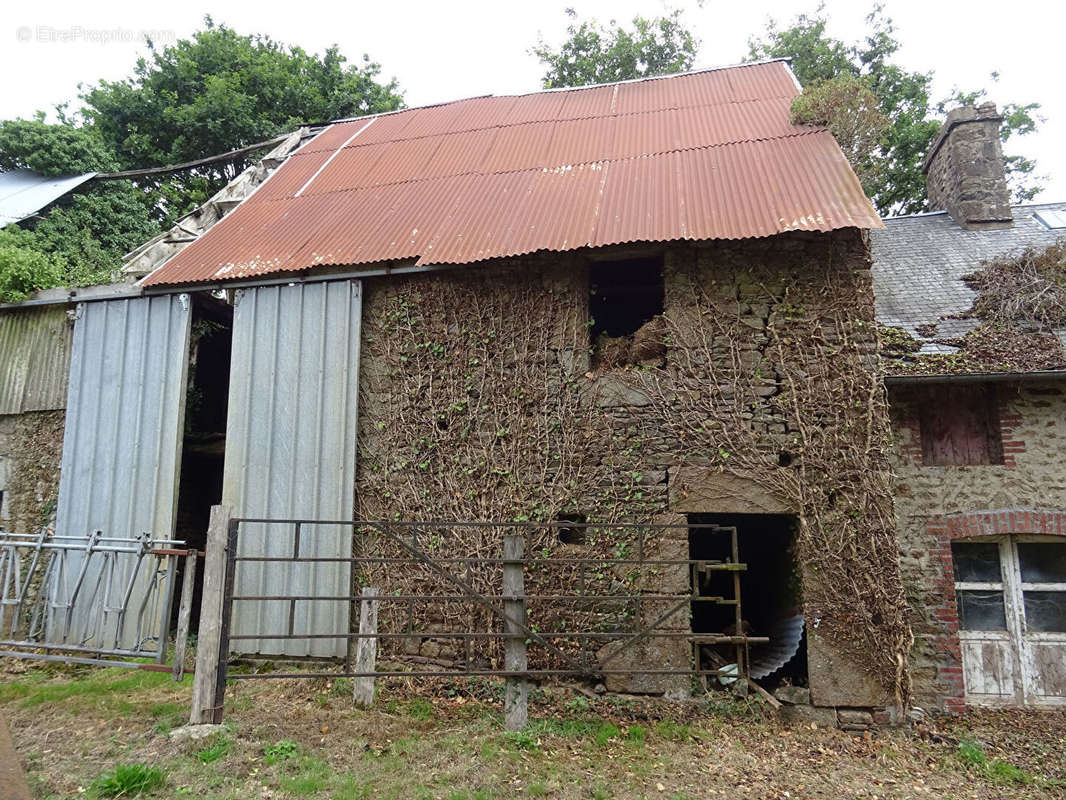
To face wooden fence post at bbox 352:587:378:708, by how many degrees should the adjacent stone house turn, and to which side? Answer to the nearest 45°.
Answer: approximately 45° to its right

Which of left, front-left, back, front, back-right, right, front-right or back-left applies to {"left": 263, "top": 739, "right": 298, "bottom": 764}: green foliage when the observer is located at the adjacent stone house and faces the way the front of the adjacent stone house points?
front-right

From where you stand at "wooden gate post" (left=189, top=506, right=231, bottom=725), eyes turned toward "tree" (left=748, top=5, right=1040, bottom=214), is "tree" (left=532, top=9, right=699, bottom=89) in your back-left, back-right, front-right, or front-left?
front-left

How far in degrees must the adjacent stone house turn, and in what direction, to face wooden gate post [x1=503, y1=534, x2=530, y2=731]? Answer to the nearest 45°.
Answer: approximately 45° to its right

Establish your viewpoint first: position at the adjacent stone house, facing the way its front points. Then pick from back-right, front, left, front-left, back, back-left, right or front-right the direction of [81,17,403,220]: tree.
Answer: right

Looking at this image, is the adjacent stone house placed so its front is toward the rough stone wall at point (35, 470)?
no

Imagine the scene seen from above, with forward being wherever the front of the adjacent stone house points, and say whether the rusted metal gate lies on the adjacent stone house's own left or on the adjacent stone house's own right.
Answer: on the adjacent stone house's own right

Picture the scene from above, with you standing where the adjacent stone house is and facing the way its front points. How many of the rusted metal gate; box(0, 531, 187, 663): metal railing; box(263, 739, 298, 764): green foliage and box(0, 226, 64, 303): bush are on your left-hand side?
0

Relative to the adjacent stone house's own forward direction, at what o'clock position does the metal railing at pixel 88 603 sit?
The metal railing is roughly at 2 o'clock from the adjacent stone house.

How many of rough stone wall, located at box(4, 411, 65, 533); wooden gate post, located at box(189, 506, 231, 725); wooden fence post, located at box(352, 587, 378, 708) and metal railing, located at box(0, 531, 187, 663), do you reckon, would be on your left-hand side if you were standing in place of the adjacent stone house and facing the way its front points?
0

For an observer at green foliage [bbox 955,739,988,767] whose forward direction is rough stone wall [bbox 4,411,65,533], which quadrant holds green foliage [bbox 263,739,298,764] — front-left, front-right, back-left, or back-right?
front-left

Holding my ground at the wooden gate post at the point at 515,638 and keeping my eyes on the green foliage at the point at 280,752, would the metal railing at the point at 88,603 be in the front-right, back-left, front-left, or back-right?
front-right

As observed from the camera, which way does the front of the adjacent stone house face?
facing the viewer
